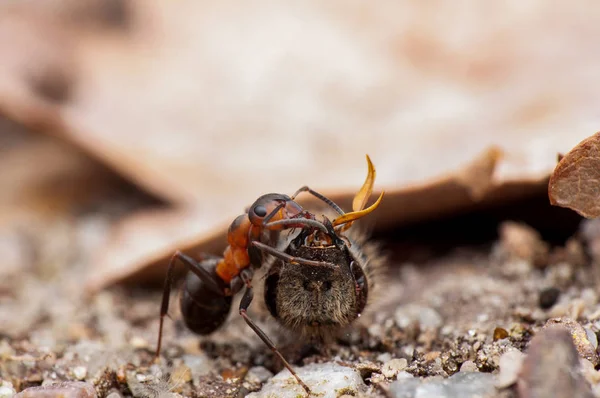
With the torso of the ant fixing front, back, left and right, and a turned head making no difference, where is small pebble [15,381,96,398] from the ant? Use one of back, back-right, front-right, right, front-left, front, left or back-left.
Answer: back-right

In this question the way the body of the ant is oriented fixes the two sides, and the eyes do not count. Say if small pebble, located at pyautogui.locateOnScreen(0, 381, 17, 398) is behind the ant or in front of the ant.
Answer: behind

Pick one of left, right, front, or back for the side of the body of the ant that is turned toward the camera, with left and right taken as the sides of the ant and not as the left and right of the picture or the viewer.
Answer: right

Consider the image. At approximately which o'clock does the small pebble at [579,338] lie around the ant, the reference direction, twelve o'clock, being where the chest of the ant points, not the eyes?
The small pebble is roughly at 1 o'clock from the ant.

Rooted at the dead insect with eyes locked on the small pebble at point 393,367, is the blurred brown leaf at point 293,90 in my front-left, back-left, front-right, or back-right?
back-left
